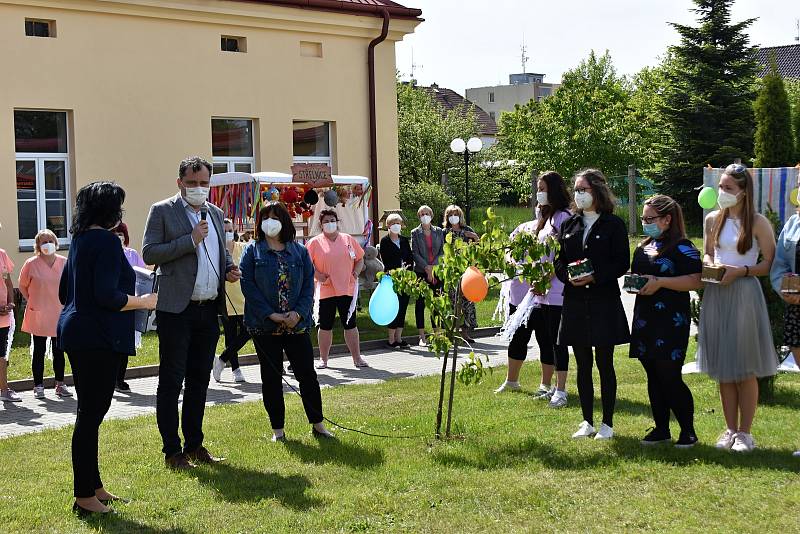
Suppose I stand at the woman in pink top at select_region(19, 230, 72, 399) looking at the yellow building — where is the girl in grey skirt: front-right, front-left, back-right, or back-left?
back-right

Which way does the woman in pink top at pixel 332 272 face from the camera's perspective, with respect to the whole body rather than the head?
toward the camera

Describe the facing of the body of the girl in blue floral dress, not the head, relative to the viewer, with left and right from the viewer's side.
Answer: facing the viewer and to the left of the viewer

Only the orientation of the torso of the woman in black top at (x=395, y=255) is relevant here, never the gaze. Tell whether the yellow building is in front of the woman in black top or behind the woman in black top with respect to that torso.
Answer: behind

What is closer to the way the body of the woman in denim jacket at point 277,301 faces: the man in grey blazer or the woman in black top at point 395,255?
the man in grey blazer

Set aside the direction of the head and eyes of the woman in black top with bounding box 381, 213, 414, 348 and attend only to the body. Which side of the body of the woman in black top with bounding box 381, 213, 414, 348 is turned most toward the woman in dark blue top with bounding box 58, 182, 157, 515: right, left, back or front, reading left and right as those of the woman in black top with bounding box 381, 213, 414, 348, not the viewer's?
front

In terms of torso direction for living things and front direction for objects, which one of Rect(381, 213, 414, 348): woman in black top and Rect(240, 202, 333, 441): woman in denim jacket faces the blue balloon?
the woman in black top

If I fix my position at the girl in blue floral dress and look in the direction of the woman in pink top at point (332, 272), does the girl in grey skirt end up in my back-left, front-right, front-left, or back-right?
back-right

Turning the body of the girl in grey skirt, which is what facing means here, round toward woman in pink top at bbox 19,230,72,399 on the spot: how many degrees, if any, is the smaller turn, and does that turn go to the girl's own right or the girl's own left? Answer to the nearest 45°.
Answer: approximately 45° to the girl's own right

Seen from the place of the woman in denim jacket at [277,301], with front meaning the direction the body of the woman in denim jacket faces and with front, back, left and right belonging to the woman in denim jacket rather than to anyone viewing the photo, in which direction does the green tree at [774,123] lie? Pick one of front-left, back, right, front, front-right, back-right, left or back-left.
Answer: back-left

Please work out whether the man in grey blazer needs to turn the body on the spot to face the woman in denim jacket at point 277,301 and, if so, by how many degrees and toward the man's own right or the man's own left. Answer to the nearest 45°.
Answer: approximately 90° to the man's own left

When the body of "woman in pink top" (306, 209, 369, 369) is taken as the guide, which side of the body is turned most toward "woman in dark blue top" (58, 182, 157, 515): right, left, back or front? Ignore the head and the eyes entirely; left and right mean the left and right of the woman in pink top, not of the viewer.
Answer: front

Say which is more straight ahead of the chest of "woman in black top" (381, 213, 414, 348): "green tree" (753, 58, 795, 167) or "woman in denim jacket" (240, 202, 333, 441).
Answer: the woman in denim jacket
